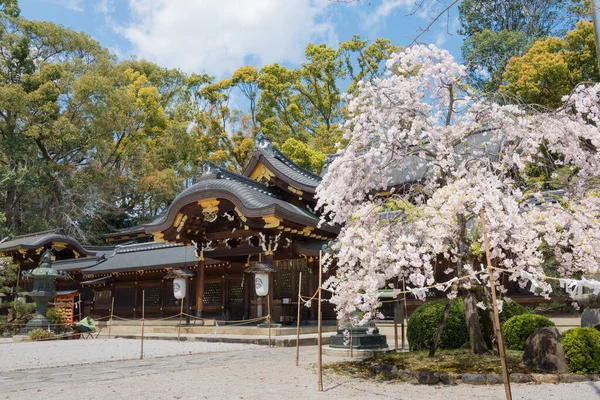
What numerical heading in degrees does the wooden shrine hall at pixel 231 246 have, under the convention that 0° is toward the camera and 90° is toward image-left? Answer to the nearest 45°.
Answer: approximately 45°

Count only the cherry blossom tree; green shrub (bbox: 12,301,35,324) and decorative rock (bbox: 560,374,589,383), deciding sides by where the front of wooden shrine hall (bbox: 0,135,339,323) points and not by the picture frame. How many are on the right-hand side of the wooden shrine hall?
1

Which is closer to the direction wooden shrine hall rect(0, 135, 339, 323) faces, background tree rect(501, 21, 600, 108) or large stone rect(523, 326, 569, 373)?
the large stone

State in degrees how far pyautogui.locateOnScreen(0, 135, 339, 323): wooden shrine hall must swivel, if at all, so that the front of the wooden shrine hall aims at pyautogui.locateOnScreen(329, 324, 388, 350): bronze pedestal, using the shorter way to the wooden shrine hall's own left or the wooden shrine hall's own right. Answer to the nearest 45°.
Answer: approximately 45° to the wooden shrine hall's own left

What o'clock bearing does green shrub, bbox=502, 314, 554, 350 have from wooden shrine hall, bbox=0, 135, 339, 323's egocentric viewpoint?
The green shrub is roughly at 10 o'clock from the wooden shrine hall.

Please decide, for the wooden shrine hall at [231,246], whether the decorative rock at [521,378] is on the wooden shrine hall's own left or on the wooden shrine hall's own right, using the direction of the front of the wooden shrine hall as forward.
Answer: on the wooden shrine hall's own left

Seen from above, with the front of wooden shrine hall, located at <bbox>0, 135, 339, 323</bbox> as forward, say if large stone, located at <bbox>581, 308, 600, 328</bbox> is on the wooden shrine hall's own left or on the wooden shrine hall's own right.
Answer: on the wooden shrine hall's own left

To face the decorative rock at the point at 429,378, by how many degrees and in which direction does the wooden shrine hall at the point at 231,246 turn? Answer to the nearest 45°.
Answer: approximately 45° to its left

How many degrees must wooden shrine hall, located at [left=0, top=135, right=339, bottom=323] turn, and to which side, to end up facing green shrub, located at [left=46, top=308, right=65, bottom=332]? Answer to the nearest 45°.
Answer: approximately 90° to its right

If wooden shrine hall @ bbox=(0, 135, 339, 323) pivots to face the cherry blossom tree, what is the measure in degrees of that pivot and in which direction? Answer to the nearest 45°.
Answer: approximately 45° to its left

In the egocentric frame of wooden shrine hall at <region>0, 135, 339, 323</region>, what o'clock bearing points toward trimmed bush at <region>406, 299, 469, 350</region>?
The trimmed bush is roughly at 10 o'clock from the wooden shrine hall.

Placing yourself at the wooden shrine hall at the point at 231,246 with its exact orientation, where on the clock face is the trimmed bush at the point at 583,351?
The trimmed bush is roughly at 10 o'clock from the wooden shrine hall.

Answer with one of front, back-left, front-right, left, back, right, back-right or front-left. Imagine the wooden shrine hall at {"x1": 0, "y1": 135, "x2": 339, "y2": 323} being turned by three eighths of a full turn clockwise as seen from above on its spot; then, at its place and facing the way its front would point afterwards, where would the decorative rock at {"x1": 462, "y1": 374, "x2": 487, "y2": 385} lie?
back
